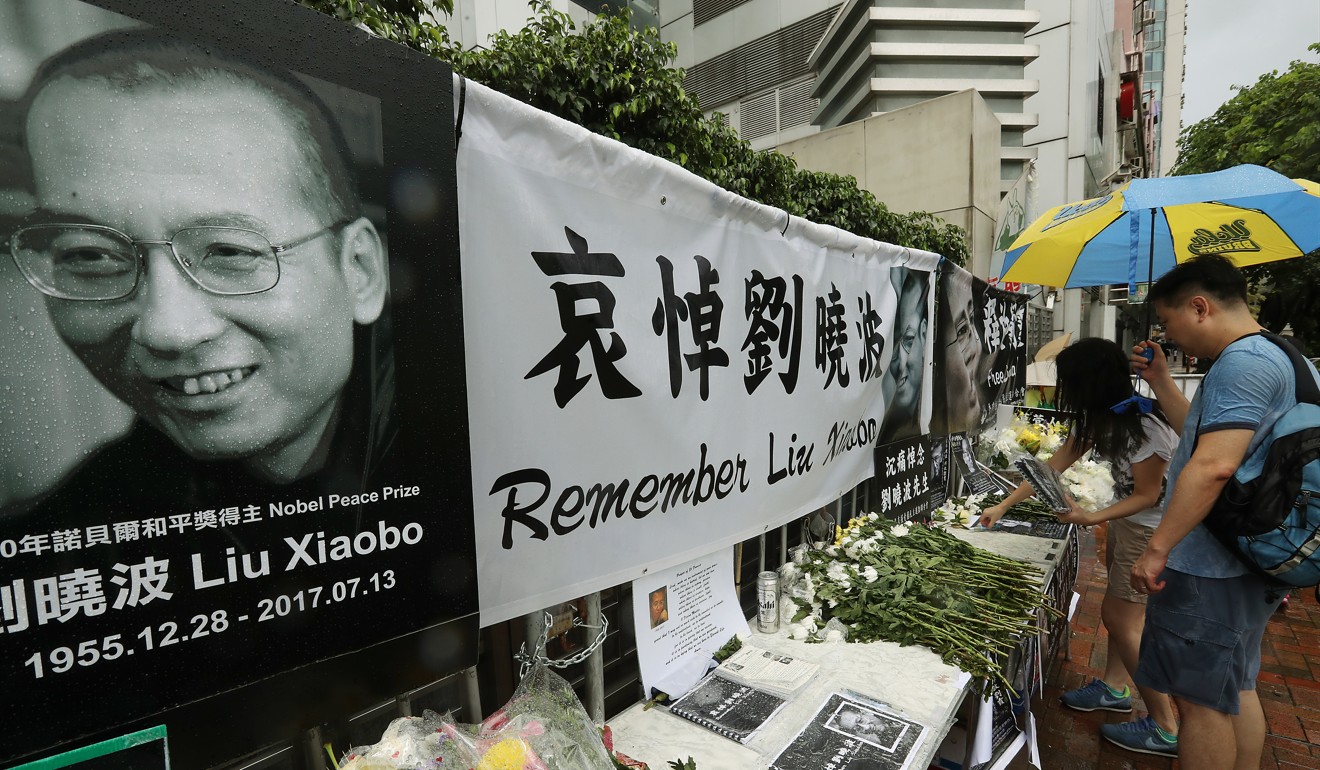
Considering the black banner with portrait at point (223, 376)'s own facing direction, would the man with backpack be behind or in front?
in front

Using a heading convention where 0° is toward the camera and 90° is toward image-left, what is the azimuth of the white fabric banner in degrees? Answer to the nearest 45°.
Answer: approximately 315°

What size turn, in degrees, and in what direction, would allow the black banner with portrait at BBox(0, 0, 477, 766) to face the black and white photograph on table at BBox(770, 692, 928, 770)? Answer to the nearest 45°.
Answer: approximately 45° to its left

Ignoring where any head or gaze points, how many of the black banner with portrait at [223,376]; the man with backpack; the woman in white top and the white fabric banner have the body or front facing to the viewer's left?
2

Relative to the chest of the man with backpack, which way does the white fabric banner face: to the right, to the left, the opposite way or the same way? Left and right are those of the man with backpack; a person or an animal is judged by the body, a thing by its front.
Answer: the opposite way

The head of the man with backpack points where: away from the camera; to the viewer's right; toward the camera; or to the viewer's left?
to the viewer's left

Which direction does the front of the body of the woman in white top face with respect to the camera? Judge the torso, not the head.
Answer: to the viewer's left

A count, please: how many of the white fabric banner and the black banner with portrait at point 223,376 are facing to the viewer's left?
0

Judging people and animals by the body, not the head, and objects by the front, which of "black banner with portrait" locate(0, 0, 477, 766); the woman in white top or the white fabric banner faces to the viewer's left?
the woman in white top

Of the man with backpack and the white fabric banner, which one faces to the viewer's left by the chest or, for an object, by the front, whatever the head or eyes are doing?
the man with backpack

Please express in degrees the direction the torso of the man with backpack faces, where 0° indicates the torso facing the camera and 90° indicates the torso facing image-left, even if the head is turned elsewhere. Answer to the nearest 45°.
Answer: approximately 90°

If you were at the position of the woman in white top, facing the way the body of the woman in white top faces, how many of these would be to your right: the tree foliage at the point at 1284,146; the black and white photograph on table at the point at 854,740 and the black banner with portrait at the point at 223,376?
1

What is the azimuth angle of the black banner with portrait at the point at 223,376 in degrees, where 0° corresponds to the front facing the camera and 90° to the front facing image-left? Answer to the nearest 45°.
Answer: approximately 315°
